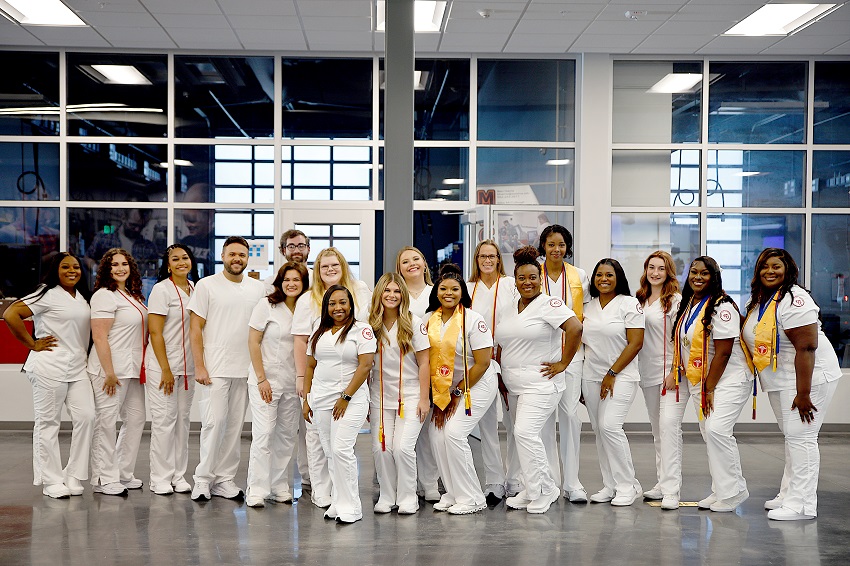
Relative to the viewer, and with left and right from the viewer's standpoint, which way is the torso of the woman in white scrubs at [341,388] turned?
facing the viewer and to the left of the viewer

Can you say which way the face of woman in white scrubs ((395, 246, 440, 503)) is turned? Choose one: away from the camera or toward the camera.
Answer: toward the camera

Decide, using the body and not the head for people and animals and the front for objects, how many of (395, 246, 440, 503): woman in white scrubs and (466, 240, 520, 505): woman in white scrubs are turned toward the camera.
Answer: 2

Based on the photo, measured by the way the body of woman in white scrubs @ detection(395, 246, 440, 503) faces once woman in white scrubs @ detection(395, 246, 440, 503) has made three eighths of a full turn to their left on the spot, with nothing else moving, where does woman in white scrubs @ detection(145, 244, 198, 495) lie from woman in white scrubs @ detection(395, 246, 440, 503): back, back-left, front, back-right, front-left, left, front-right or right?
back-left

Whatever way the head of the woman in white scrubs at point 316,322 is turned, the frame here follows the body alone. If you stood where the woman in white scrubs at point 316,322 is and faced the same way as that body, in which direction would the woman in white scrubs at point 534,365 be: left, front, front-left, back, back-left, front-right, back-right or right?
left

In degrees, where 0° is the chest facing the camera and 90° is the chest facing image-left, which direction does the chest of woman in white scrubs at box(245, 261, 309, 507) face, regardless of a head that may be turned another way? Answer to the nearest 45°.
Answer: approximately 315°

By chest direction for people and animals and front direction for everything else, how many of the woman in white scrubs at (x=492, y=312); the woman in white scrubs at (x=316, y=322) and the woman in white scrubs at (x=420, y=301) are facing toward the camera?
3

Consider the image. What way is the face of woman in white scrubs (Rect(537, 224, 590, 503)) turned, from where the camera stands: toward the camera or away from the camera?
toward the camera

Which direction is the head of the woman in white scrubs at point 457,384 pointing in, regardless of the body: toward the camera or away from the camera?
toward the camera

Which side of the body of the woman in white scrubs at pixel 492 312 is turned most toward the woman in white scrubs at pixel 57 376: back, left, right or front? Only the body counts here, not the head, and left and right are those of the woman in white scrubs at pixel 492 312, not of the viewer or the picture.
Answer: right

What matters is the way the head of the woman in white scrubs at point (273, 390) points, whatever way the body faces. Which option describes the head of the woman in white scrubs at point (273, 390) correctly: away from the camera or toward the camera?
toward the camera

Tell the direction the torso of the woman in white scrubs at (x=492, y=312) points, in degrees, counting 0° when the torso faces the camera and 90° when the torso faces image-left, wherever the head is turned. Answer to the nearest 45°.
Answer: approximately 0°

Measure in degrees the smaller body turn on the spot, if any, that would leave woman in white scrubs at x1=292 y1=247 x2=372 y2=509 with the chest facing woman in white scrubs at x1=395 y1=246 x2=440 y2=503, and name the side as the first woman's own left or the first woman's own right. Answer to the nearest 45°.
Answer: approximately 90° to the first woman's own left
